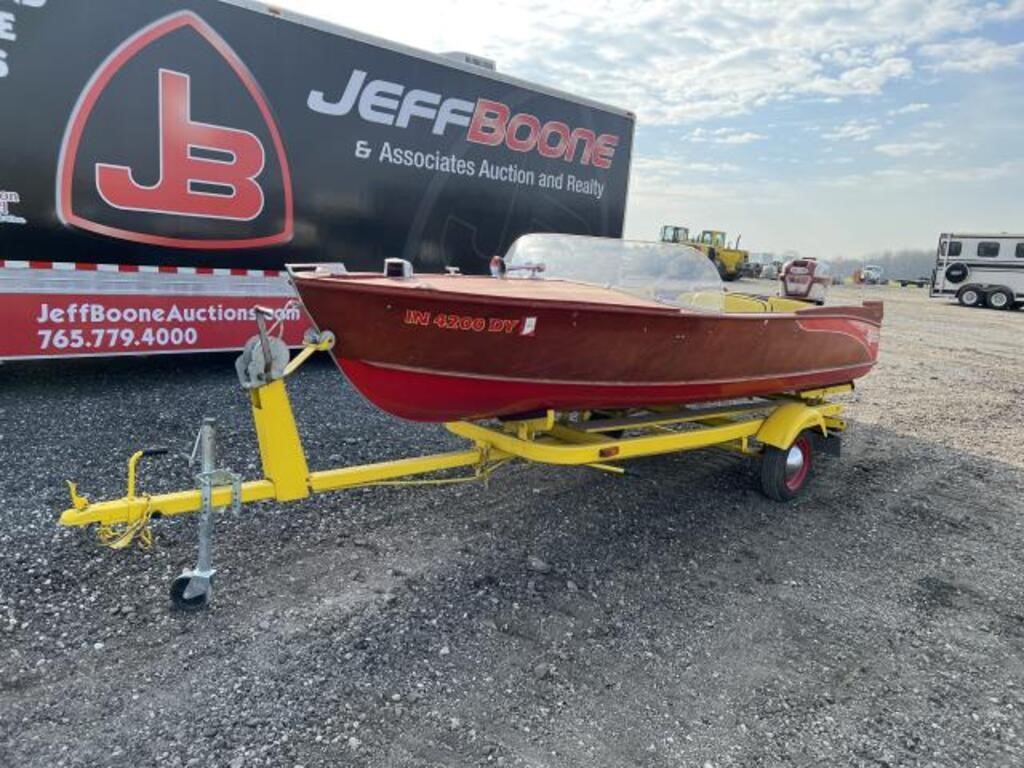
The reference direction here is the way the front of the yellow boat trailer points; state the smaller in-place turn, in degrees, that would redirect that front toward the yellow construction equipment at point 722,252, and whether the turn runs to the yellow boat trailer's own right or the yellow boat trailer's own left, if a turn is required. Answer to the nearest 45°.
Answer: approximately 135° to the yellow boat trailer's own right

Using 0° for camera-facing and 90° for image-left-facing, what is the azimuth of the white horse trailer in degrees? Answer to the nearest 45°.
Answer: approximately 270°

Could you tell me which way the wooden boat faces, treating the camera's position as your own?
facing the viewer and to the left of the viewer

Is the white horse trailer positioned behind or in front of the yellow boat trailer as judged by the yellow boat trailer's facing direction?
behind

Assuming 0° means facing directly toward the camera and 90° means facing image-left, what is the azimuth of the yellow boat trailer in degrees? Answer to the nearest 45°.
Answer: approximately 45°

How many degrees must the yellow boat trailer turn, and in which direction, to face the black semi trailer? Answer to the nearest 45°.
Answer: approximately 90° to its right

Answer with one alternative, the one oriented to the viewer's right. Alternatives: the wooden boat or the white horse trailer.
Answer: the white horse trailer

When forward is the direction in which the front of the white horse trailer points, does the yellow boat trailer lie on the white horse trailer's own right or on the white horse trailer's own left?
on the white horse trailer's own right
